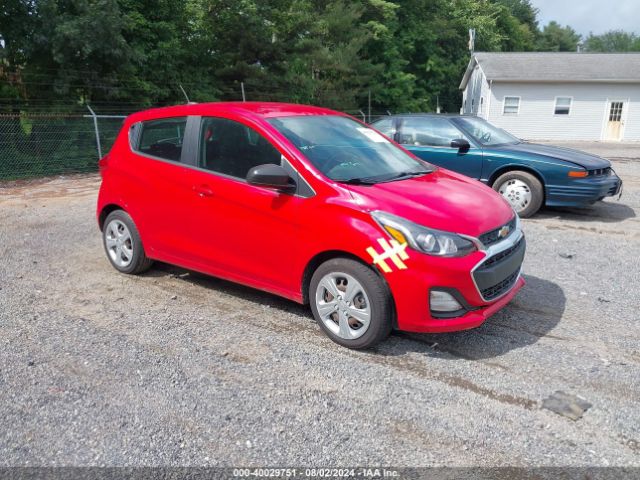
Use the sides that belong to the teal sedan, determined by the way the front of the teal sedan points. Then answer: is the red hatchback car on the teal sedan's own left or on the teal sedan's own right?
on the teal sedan's own right

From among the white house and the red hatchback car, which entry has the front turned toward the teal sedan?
the white house

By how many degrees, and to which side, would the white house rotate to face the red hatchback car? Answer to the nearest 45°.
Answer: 0° — it already faces it

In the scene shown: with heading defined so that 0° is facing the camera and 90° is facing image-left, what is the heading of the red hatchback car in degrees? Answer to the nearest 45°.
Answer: approximately 315°

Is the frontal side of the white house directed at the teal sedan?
yes

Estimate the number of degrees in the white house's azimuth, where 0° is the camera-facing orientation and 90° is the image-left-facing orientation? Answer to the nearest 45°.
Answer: approximately 0°

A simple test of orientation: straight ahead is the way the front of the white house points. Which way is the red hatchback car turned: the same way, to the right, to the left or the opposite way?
to the left
